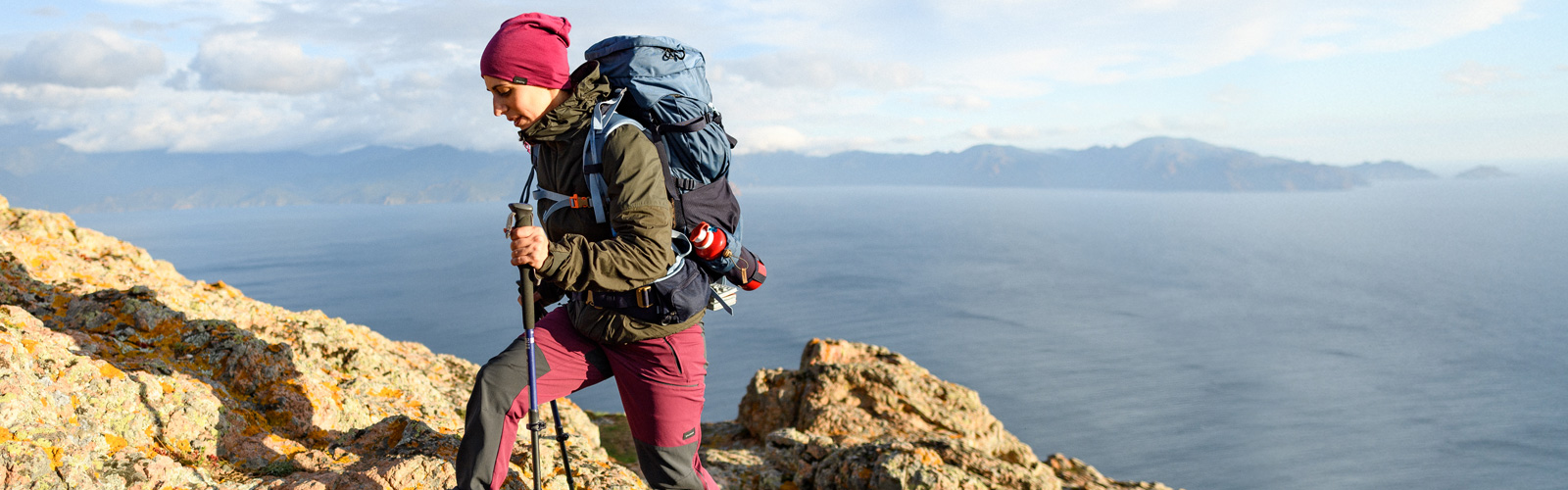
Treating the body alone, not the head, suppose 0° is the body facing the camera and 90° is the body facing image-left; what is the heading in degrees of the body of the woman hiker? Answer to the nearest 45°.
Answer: approximately 90°

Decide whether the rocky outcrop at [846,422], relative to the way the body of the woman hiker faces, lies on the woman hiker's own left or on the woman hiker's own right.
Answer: on the woman hiker's own right
